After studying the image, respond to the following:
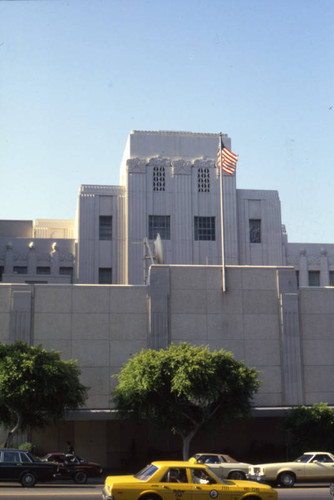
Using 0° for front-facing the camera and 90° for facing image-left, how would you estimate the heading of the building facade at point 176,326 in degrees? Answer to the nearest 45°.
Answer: approximately 0°

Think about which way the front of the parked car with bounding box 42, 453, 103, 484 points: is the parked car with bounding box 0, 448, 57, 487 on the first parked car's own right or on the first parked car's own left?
on the first parked car's own left

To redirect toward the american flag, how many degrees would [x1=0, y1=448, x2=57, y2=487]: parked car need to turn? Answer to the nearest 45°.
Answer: approximately 135° to its right

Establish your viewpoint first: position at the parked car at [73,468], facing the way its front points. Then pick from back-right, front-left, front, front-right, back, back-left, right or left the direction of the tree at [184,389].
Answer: back-right

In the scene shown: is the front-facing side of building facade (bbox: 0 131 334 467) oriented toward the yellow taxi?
yes
